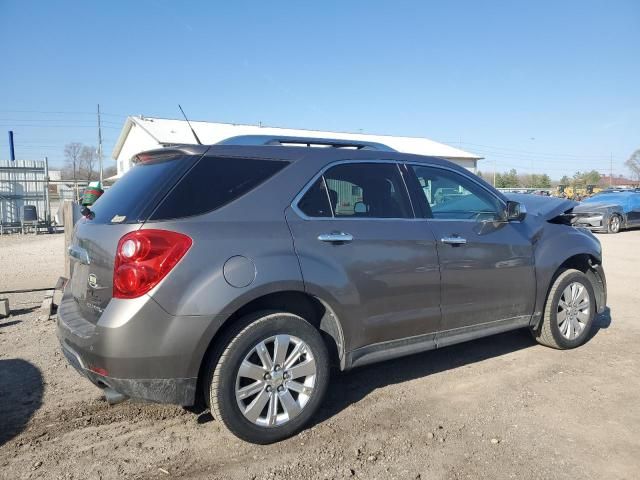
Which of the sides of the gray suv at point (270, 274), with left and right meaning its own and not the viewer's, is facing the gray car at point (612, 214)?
front

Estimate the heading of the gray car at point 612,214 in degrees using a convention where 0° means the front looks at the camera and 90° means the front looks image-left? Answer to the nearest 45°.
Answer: approximately 45°

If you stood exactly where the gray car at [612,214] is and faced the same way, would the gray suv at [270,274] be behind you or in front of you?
in front

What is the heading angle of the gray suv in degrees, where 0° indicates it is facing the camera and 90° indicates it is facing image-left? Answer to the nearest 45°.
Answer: approximately 225°

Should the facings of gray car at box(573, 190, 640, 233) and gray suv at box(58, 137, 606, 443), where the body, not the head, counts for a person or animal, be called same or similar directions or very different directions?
very different directions

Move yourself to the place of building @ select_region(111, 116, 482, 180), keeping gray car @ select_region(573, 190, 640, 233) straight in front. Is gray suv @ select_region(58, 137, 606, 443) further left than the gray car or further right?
right

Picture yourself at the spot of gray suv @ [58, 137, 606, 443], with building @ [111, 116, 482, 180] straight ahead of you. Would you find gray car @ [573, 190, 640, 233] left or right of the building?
right

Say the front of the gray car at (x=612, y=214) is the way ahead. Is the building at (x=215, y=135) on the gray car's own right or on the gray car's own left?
on the gray car's own right
